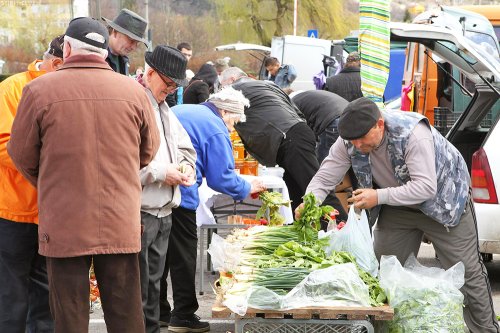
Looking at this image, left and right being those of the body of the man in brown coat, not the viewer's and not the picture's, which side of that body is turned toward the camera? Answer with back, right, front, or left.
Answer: back

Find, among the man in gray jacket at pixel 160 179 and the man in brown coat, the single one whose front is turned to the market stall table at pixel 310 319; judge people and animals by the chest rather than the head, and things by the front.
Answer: the man in gray jacket

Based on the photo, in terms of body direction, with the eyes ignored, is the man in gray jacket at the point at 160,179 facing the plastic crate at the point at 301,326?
yes

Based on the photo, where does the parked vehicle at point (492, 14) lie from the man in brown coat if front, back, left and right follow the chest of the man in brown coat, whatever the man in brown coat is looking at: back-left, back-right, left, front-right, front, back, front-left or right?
front-right

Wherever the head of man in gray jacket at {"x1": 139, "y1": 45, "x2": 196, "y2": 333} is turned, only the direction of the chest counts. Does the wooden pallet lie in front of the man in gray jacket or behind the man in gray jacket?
in front

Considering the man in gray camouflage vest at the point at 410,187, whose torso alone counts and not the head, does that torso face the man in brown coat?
yes

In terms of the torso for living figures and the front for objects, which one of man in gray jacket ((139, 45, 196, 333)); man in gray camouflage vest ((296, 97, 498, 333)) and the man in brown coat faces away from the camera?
the man in brown coat

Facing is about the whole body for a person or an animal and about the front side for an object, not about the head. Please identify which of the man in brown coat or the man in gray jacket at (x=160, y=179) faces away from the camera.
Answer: the man in brown coat

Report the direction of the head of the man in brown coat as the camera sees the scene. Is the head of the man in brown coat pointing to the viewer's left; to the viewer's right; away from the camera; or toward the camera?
away from the camera

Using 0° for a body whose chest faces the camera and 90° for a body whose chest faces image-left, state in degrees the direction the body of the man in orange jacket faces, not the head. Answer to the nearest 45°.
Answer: approximately 225°

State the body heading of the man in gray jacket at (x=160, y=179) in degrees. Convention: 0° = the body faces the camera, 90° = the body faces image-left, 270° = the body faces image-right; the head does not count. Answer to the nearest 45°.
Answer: approximately 315°

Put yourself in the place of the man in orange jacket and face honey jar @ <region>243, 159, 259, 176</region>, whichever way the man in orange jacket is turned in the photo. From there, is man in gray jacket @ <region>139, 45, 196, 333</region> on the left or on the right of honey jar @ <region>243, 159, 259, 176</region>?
right

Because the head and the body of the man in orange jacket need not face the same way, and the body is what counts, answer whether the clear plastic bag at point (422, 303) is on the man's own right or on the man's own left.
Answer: on the man's own right
